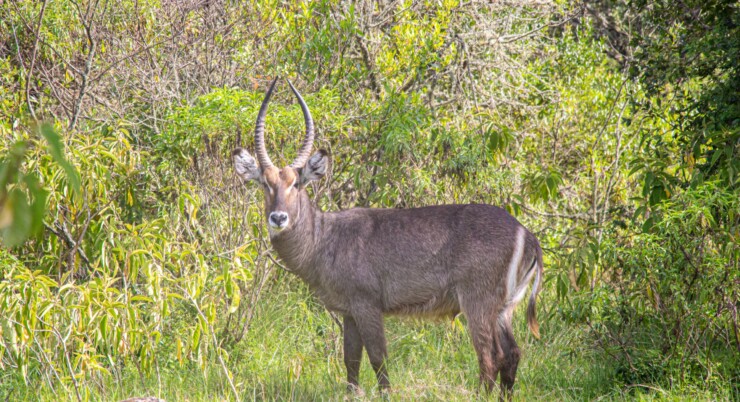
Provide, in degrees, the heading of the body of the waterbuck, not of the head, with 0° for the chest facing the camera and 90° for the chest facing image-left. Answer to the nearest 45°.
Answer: approximately 90°
